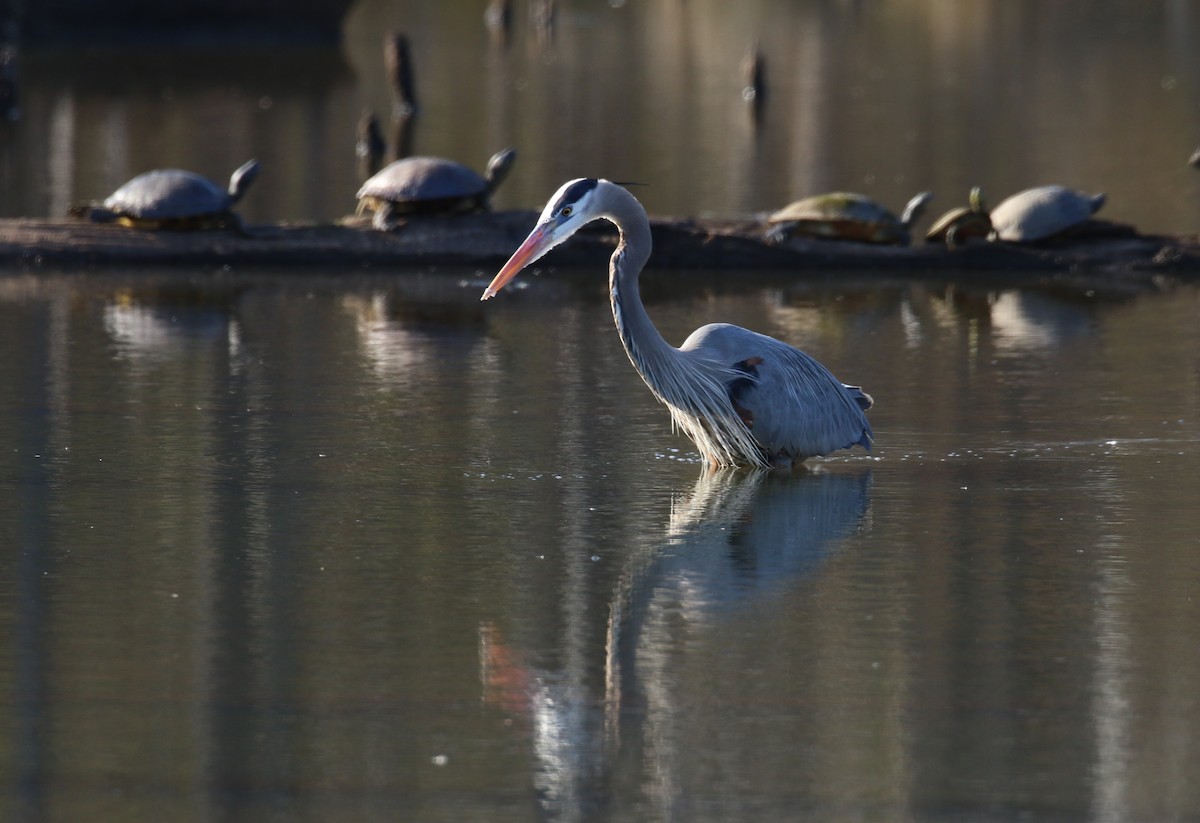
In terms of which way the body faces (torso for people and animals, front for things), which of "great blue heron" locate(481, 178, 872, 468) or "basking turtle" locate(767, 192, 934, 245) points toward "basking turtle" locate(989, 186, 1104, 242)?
"basking turtle" locate(767, 192, 934, 245)

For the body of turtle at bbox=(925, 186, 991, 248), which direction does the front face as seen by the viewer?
to the viewer's right

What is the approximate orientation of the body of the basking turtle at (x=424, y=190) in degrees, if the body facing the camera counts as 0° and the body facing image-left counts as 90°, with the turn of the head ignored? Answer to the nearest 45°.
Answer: approximately 270°

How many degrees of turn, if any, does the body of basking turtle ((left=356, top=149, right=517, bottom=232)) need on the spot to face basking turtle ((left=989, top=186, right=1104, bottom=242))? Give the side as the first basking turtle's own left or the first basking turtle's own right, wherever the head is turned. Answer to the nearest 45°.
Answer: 0° — it already faces it

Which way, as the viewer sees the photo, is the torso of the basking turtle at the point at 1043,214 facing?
to the viewer's right

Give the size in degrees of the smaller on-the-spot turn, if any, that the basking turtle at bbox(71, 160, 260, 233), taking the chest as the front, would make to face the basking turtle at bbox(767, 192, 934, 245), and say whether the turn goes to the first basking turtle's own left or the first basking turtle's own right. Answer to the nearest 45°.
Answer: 0° — it already faces it

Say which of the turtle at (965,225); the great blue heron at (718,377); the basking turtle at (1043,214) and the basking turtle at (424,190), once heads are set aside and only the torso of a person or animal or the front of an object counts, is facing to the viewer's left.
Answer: the great blue heron

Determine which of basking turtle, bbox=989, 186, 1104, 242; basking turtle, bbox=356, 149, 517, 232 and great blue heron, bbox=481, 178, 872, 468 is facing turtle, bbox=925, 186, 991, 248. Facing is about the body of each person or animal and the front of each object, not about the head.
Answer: basking turtle, bbox=356, 149, 517, 232

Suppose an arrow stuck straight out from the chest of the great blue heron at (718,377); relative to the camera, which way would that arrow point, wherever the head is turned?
to the viewer's left

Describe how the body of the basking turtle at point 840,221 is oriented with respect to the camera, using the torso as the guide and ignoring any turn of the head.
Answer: to the viewer's right

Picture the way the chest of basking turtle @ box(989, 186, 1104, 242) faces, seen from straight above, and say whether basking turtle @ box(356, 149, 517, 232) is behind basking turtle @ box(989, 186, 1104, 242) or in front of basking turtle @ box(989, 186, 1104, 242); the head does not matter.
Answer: behind

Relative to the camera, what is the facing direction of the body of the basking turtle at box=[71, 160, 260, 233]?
to the viewer's right
